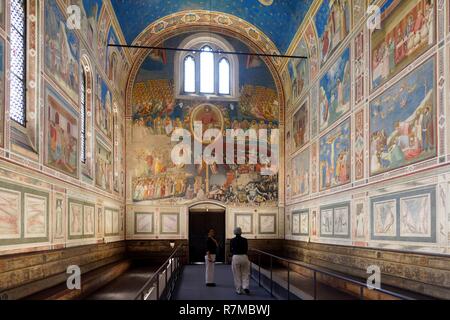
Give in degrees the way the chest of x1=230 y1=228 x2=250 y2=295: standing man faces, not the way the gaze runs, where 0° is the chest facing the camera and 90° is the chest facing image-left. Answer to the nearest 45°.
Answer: approximately 180°

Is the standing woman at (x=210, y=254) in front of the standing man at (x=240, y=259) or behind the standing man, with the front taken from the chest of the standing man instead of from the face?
in front
